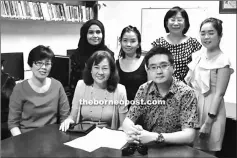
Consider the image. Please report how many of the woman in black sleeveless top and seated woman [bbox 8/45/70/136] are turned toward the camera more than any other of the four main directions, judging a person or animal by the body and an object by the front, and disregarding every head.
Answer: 2

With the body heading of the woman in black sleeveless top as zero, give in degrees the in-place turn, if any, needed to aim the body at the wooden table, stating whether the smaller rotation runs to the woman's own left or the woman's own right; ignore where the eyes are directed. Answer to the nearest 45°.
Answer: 0° — they already face it

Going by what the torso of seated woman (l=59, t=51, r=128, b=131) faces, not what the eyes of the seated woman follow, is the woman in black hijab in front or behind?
behind

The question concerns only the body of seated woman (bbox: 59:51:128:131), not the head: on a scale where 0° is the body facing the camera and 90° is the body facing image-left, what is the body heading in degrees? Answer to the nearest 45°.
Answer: approximately 0°

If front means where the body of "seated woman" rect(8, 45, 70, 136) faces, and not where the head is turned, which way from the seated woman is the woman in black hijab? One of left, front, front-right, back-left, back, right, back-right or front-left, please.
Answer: back-left

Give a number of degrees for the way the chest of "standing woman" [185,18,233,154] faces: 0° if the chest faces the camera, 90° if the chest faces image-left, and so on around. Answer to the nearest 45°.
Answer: approximately 45°

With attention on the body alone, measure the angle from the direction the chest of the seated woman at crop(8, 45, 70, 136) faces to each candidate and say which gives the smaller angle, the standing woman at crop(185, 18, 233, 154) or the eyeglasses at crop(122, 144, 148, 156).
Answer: the eyeglasses

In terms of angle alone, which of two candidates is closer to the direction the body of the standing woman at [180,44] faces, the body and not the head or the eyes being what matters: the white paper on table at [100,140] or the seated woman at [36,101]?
the white paper on table

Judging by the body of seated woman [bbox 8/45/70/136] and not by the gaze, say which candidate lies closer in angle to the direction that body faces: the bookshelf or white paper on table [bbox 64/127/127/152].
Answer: the white paper on table
